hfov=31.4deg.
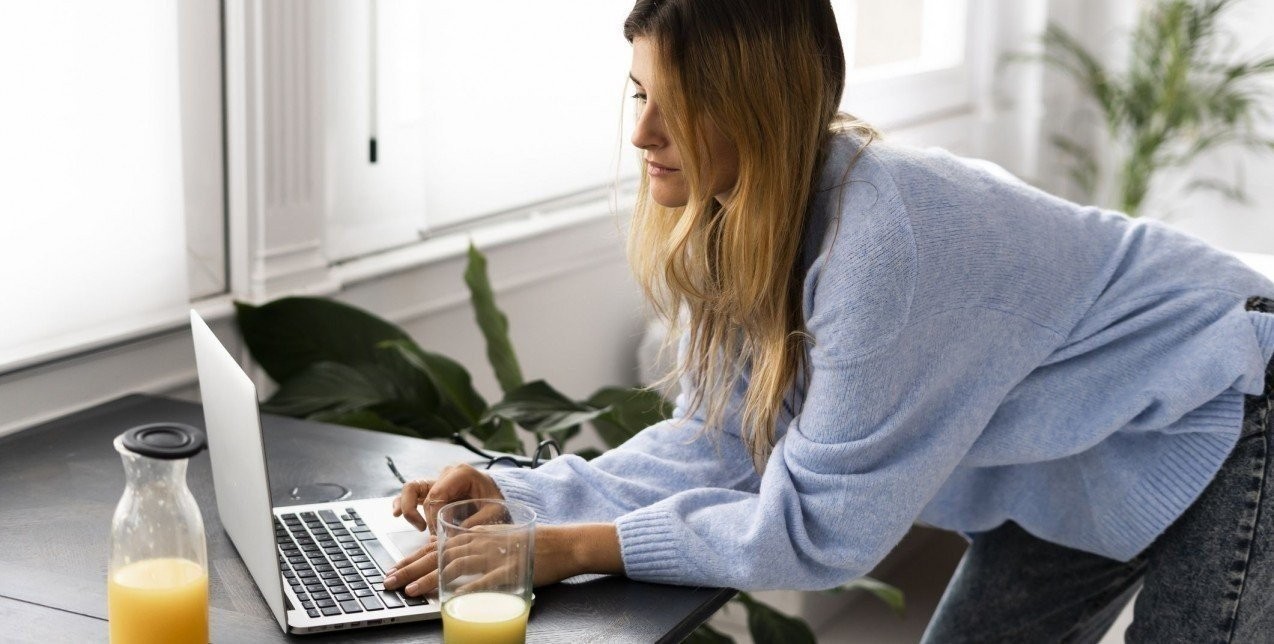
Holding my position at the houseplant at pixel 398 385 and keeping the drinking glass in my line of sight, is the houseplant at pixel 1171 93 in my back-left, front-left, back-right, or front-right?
back-left

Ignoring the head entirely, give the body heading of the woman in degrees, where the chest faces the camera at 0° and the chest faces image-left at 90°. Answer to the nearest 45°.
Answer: approximately 90°

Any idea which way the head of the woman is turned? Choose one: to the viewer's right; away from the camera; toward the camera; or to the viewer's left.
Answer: to the viewer's left

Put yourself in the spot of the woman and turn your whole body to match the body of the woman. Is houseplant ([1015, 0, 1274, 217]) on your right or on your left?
on your right
